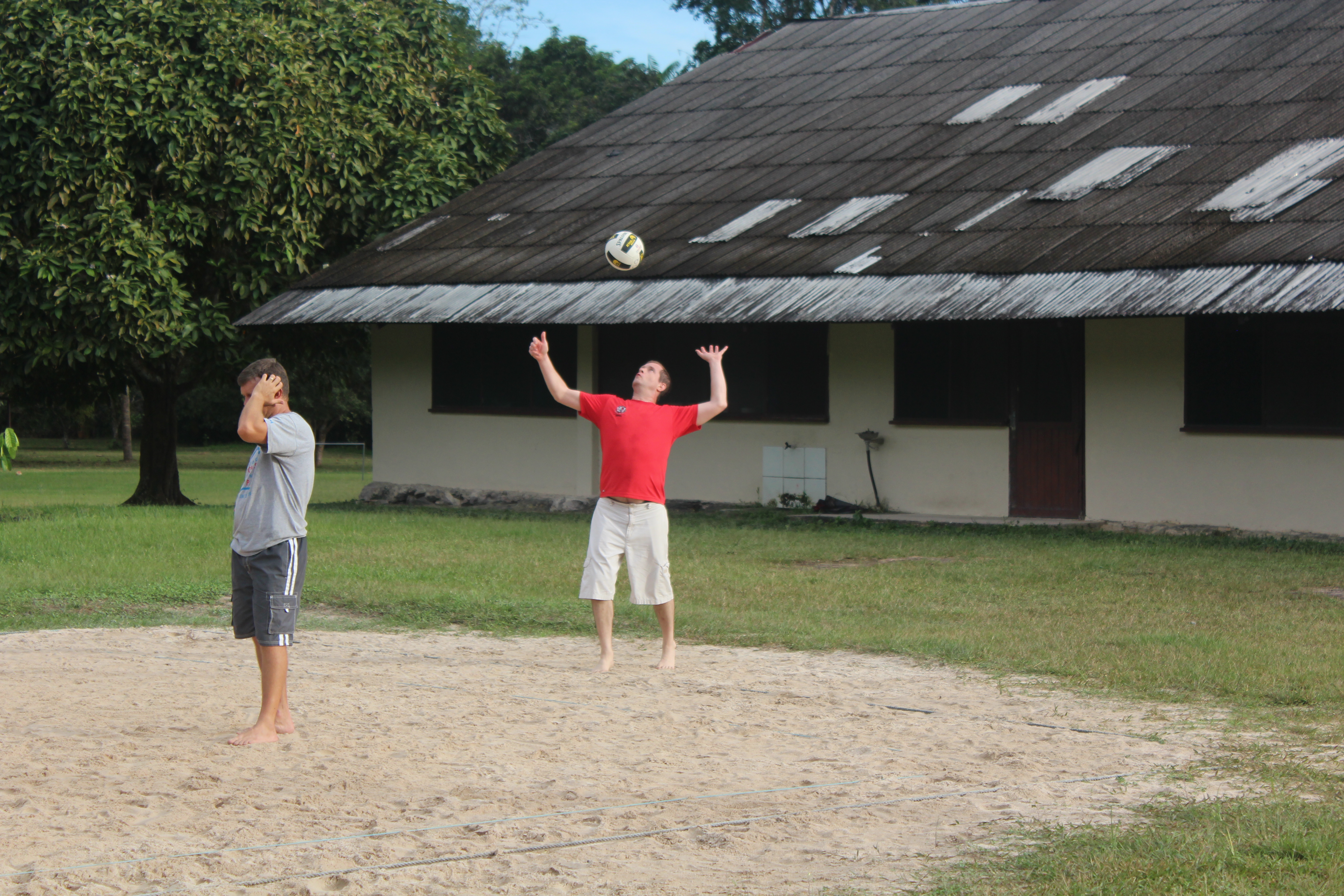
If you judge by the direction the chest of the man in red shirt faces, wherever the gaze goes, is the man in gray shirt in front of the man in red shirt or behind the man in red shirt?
in front

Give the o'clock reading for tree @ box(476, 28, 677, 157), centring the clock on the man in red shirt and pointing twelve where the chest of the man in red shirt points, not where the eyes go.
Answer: The tree is roughly at 6 o'clock from the man in red shirt.

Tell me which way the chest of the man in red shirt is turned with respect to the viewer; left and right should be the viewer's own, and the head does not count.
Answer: facing the viewer

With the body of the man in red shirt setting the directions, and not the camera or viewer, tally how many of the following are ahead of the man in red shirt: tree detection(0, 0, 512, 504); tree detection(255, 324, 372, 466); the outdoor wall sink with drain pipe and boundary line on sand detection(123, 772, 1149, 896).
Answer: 1

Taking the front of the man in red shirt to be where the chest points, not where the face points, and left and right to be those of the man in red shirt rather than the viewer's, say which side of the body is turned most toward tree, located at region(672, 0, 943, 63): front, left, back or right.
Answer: back

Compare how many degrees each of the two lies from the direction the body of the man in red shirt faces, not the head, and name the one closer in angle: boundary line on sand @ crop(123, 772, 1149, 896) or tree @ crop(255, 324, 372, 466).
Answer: the boundary line on sand

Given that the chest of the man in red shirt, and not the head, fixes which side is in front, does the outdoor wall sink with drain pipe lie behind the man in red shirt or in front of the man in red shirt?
behind

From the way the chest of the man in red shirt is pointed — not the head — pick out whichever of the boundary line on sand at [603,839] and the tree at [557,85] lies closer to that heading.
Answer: the boundary line on sand

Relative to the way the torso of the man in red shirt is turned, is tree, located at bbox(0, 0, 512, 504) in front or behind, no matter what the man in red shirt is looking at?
behind

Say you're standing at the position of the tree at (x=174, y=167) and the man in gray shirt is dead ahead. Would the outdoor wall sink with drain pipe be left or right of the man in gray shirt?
left

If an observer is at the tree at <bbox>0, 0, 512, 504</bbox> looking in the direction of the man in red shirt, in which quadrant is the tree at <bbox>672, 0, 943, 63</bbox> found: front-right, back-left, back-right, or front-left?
back-left

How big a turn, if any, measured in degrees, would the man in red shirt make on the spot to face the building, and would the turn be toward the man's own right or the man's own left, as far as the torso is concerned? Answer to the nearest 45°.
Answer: approximately 180°
